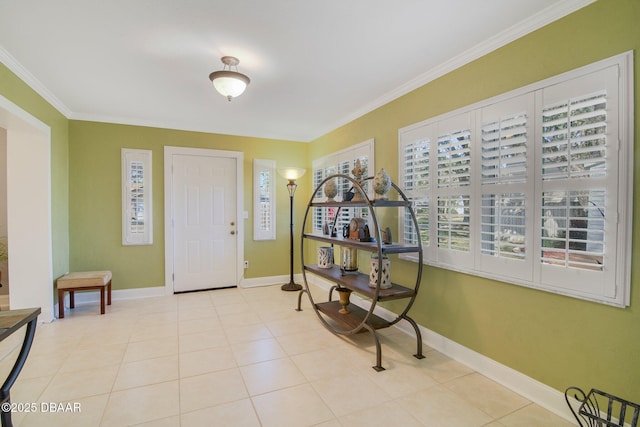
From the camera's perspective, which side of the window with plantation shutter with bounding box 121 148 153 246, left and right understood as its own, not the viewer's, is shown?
front

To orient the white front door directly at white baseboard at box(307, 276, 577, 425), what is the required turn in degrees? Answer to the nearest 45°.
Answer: approximately 45° to its left

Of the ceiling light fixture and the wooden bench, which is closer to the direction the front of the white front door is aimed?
the ceiling light fixture

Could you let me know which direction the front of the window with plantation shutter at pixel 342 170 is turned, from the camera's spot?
facing the viewer and to the left of the viewer

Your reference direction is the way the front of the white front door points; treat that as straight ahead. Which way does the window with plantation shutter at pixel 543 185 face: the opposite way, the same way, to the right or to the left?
to the right

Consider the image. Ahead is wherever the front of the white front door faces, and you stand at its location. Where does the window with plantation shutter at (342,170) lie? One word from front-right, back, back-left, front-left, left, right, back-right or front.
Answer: front-left

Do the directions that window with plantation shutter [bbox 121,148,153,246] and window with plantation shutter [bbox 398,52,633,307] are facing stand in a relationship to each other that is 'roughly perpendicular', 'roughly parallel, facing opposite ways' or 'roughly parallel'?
roughly perpendicular

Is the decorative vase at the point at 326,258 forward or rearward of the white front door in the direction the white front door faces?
forward

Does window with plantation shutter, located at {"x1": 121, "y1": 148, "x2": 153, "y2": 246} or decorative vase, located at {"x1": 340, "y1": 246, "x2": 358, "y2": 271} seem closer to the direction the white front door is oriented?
the decorative vase

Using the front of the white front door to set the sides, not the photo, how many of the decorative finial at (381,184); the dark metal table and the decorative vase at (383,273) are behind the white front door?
0

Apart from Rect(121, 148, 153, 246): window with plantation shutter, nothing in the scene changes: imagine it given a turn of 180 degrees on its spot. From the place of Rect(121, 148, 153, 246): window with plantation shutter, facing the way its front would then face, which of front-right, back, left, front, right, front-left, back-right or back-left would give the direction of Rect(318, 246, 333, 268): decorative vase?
back-right

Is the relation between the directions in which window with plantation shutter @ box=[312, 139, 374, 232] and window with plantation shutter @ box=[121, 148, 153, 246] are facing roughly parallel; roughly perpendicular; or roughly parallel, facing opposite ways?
roughly perpendicular

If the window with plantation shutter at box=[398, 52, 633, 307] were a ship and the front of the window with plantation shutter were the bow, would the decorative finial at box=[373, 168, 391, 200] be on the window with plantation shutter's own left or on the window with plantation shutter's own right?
on the window with plantation shutter's own right

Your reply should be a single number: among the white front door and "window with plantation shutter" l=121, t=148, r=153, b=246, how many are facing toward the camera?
2

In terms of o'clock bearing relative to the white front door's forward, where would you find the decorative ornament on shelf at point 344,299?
The decorative ornament on shelf is roughly at 11 o'clock from the white front door.

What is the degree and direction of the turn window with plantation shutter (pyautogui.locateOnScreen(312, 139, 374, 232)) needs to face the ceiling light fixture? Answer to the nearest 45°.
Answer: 0° — it already faces it

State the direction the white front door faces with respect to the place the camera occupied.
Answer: facing the viewer
